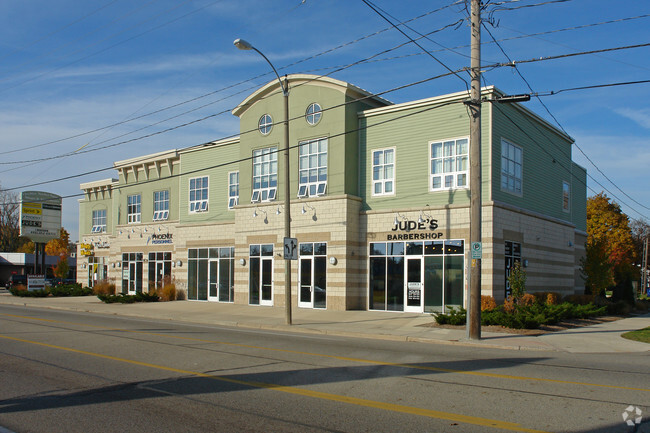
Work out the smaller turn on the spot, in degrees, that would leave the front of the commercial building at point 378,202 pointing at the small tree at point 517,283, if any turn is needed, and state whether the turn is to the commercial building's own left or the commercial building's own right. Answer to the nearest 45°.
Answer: approximately 90° to the commercial building's own left

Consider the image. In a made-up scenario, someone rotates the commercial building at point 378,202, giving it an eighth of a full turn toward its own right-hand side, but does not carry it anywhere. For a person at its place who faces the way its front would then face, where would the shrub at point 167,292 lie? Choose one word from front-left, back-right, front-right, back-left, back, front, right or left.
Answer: front-right

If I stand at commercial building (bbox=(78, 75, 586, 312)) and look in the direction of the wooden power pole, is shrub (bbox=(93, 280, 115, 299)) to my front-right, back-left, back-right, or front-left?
back-right

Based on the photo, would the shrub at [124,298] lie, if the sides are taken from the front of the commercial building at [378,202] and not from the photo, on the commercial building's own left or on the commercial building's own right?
on the commercial building's own right

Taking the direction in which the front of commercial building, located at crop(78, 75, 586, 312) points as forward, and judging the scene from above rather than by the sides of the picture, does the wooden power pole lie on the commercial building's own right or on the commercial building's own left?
on the commercial building's own left

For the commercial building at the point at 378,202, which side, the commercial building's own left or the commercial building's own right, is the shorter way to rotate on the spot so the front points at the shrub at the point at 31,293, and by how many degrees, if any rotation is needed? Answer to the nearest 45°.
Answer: approximately 90° to the commercial building's own right

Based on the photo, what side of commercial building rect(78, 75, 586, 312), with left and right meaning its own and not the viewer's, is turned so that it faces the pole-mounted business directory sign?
right

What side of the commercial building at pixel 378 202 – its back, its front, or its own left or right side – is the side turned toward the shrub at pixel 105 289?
right

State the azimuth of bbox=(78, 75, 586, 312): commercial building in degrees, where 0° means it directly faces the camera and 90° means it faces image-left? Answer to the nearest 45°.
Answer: approximately 45°
